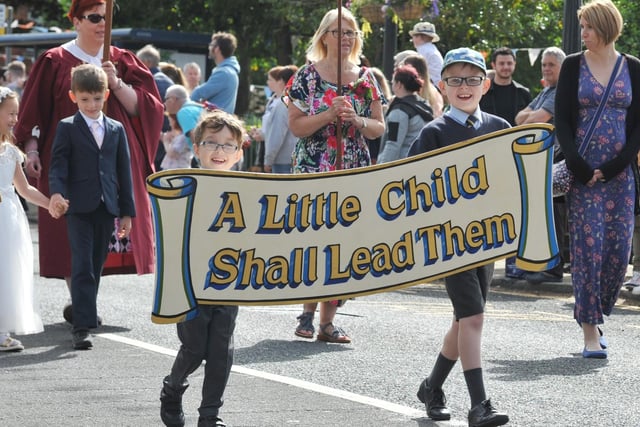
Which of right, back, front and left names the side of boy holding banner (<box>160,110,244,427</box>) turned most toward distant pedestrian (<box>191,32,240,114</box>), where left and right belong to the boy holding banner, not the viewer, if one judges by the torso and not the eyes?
back

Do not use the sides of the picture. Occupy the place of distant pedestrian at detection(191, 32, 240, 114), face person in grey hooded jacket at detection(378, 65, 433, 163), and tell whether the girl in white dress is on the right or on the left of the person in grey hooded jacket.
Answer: right

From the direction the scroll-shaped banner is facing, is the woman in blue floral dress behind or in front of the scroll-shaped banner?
behind

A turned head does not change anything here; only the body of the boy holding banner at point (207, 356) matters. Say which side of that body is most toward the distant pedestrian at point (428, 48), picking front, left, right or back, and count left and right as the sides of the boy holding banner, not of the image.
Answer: back
